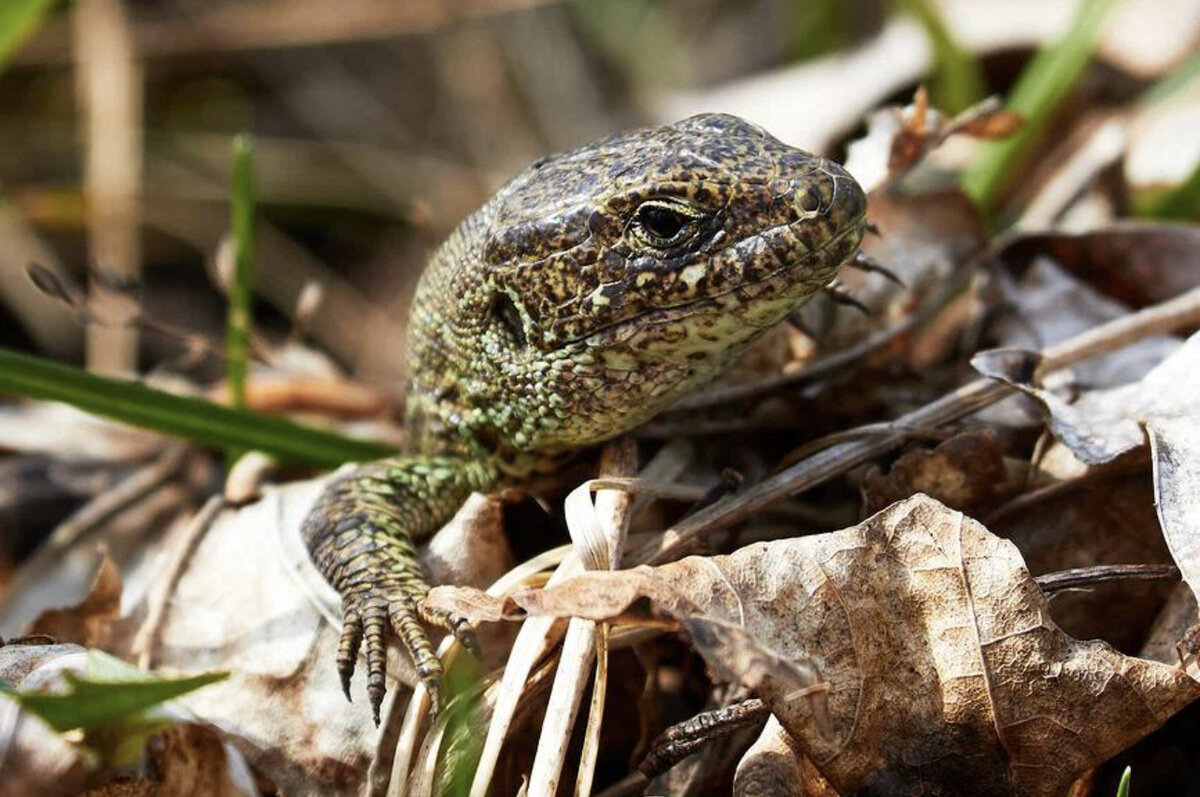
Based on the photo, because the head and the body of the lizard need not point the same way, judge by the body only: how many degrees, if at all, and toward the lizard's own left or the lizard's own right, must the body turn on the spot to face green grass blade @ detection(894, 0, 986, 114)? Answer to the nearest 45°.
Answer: approximately 90° to the lizard's own left

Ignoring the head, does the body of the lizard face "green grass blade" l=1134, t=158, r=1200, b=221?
no

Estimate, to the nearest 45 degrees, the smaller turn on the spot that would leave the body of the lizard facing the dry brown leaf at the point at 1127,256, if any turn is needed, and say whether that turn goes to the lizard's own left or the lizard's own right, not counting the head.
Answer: approximately 90° to the lizard's own left

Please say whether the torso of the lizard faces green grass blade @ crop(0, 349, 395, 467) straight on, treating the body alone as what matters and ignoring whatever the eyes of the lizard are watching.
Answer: no

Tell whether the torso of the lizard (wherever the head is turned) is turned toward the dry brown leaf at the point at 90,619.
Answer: no

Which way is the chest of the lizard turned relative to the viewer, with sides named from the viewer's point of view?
facing the viewer and to the right of the viewer
